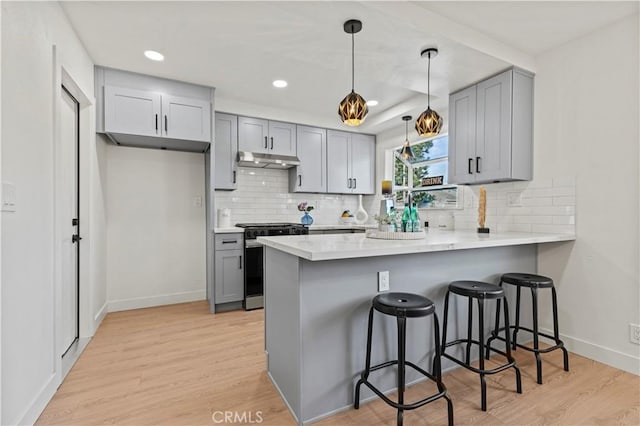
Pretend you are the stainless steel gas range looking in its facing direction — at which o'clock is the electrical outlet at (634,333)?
The electrical outlet is roughly at 10 o'clock from the stainless steel gas range.

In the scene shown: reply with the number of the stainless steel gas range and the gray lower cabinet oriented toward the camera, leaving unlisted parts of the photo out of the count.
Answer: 2

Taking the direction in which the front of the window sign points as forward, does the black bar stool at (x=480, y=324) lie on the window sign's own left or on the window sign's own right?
on the window sign's own left

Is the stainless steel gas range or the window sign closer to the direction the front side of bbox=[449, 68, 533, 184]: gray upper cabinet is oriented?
the stainless steel gas range

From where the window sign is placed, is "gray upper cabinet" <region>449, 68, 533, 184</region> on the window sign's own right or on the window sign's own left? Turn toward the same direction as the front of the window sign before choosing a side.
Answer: on the window sign's own left

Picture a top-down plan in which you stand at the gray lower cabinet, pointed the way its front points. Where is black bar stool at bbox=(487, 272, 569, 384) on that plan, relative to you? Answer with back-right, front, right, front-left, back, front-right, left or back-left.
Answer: front-left

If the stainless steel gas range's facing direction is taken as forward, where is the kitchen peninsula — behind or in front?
in front

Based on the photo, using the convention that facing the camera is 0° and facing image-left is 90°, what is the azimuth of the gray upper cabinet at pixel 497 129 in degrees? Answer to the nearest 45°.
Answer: approximately 45°

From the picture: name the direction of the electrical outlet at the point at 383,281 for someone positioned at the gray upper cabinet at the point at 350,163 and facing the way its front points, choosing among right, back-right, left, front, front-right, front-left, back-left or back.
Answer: front-right

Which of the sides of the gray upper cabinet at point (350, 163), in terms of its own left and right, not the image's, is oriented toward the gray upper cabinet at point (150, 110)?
right

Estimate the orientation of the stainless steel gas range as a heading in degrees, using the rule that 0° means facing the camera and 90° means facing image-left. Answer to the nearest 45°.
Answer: approximately 0°
